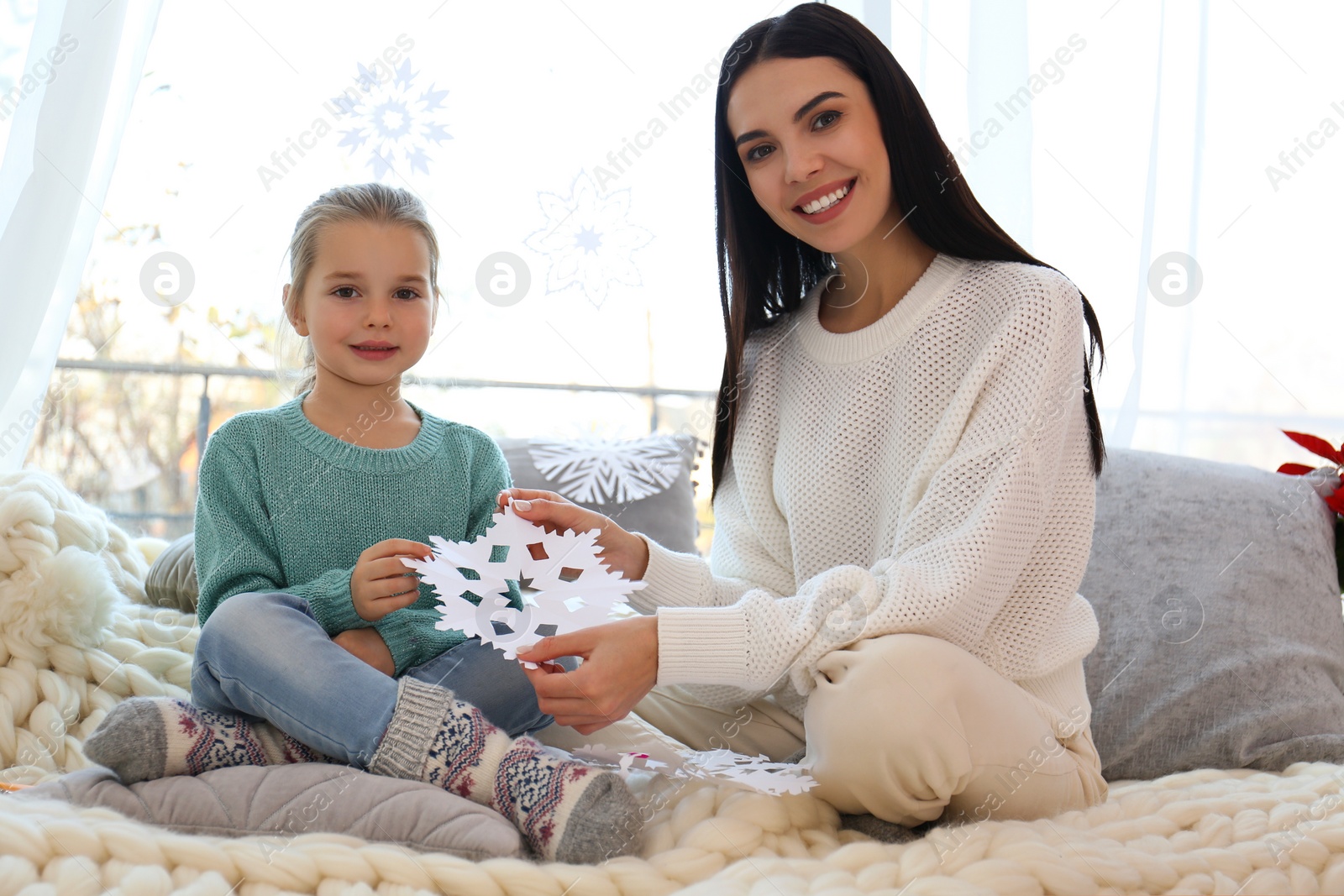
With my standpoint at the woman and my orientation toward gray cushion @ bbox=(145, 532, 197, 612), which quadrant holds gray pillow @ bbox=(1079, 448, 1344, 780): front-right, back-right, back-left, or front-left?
back-right

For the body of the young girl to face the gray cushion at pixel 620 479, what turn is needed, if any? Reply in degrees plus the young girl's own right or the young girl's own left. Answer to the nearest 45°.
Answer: approximately 135° to the young girl's own left

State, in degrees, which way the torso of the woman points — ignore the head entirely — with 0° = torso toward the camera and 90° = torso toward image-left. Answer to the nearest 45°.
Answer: approximately 45°

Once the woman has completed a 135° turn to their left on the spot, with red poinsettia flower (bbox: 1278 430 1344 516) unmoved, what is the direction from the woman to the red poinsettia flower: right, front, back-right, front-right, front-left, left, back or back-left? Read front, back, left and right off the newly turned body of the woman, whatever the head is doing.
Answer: front-left

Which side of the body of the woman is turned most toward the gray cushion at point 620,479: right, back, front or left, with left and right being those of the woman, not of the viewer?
right
